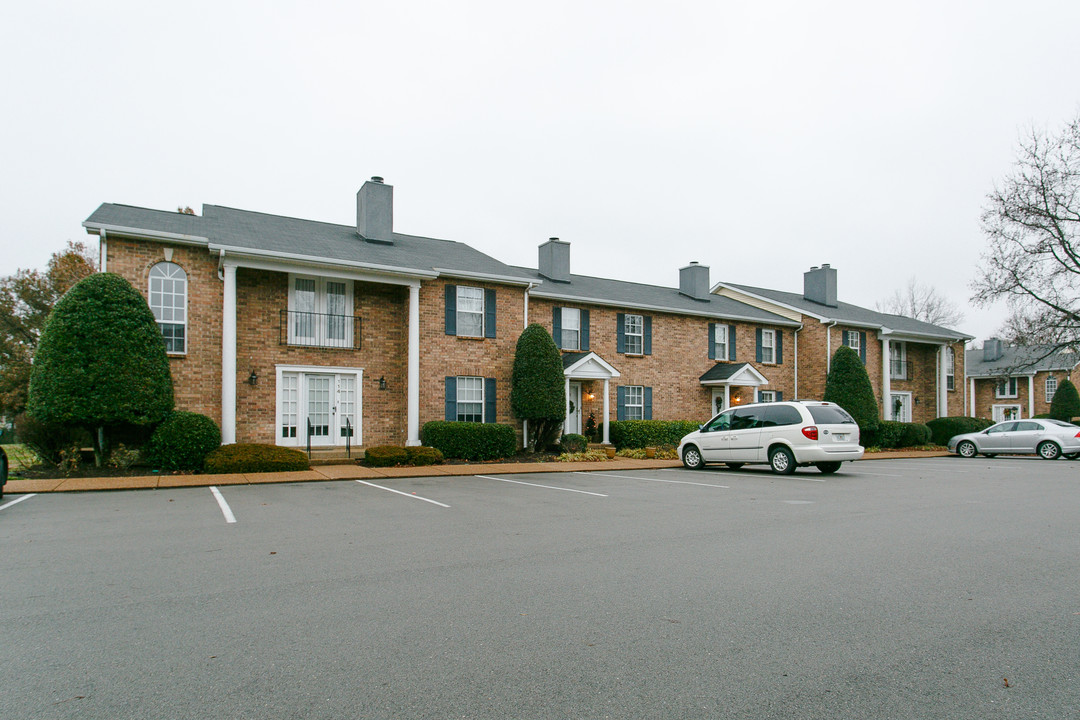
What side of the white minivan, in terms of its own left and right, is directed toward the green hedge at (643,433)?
front

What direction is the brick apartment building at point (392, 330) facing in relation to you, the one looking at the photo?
facing the viewer and to the right of the viewer

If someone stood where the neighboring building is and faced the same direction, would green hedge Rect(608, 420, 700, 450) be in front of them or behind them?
in front

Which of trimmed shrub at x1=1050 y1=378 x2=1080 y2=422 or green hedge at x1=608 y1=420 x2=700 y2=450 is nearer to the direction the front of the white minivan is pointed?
the green hedge

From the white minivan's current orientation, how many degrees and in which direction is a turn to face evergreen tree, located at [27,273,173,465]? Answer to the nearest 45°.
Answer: approximately 90° to its left

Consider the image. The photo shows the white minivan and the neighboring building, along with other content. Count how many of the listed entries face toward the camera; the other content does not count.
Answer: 1

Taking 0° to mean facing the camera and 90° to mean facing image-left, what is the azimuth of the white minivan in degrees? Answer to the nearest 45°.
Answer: approximately 135°

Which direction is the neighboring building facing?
toward the camera

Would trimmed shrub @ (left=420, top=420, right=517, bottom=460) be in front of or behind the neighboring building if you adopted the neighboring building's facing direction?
in front

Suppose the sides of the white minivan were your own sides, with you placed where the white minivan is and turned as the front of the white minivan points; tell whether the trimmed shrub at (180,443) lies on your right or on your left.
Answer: on your left

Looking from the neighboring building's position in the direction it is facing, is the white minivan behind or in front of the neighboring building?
in front
